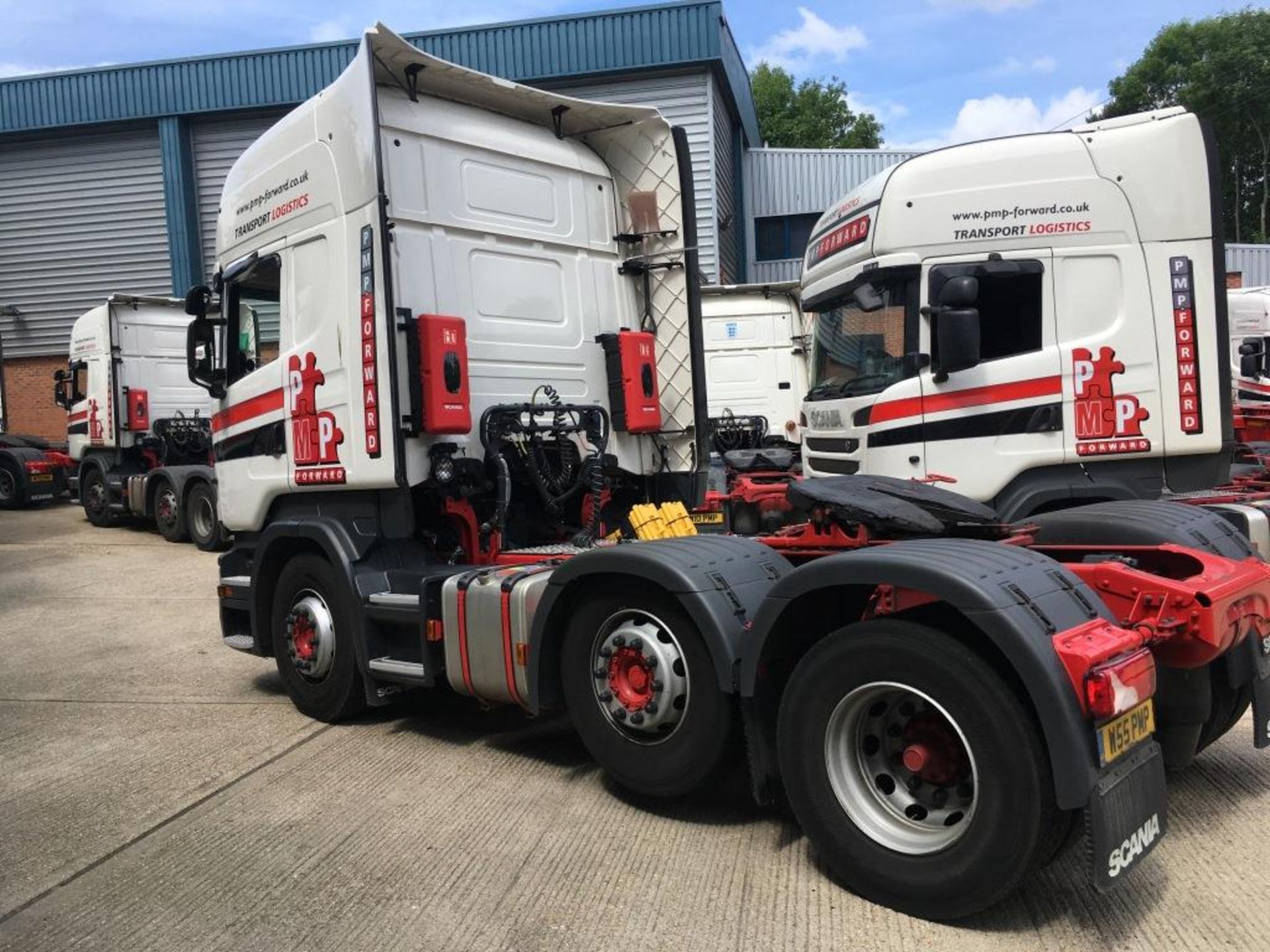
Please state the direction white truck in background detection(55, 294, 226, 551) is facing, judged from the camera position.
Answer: facing away from the viewer and to the left of the viewer

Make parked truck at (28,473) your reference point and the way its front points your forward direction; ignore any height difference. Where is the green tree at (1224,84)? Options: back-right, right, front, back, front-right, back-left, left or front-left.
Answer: back-right

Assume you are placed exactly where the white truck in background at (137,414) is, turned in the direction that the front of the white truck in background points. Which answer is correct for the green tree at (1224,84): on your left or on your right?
on your right

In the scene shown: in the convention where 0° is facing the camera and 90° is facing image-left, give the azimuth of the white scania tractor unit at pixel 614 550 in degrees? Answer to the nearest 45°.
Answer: approximately 135°

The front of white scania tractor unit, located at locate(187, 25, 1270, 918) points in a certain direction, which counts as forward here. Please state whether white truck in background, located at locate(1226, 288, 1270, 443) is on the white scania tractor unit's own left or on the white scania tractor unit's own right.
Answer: on the white scania tractor unit's own right

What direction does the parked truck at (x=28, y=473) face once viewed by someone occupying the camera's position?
facing away from the viewer and to the left of the viewer

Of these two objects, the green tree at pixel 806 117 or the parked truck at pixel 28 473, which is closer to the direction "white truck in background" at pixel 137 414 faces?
the parked truck

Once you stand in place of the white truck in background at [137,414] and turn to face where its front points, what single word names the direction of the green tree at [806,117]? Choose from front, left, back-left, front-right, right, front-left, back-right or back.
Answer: right

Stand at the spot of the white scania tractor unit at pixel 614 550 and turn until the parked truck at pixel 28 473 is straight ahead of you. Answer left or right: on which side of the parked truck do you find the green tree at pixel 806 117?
right

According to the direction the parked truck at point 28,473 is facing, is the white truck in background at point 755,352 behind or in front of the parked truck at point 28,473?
behind
